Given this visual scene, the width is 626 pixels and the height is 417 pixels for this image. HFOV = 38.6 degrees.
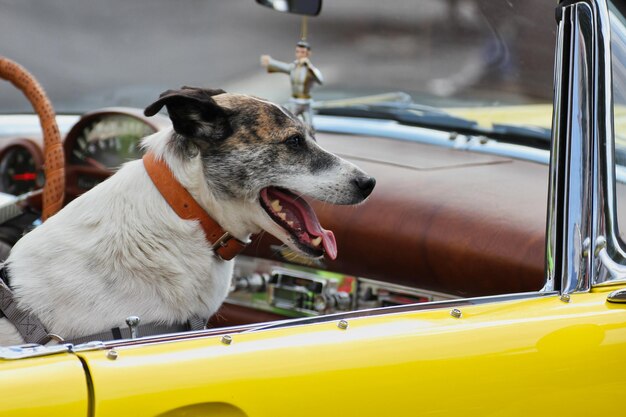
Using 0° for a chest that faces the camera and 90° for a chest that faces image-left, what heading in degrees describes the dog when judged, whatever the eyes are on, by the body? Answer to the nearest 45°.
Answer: approximately 270°

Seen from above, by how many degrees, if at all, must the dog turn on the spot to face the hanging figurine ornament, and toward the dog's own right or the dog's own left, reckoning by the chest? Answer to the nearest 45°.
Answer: approximately 90° to the dog's own left
